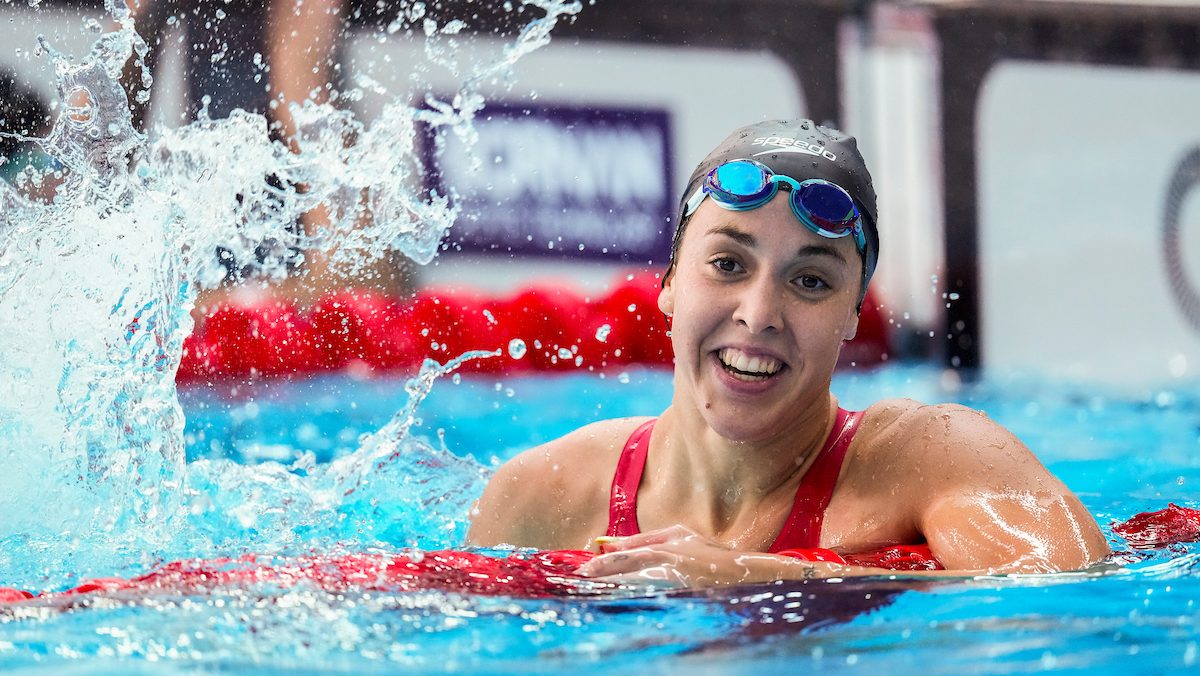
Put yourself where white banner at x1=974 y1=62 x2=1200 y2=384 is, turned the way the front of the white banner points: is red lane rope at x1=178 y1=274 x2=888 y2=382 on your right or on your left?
on your right

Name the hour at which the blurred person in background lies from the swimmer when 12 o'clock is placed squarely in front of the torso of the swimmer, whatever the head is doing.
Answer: The blurred person in background is roughly at 5 o'clock from the swimmer.

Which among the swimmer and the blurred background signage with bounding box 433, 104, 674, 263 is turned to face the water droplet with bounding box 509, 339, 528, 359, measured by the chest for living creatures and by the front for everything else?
the blurred background signage

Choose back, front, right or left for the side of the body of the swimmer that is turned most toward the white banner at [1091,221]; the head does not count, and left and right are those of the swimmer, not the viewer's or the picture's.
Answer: back

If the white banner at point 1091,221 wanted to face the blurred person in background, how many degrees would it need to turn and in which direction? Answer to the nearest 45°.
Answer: approximately 45° to its right

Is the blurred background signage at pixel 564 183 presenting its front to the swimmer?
yes

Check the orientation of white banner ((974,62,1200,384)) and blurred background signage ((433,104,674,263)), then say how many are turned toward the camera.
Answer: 2

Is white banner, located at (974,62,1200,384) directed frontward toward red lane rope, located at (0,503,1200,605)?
yes

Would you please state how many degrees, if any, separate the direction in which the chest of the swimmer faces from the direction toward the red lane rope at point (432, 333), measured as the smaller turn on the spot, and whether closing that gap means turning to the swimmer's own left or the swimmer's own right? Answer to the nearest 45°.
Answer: approximately 180°

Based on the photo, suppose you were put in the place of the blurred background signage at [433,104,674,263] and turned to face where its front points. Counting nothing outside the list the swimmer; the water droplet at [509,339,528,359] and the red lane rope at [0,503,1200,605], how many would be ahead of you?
3
